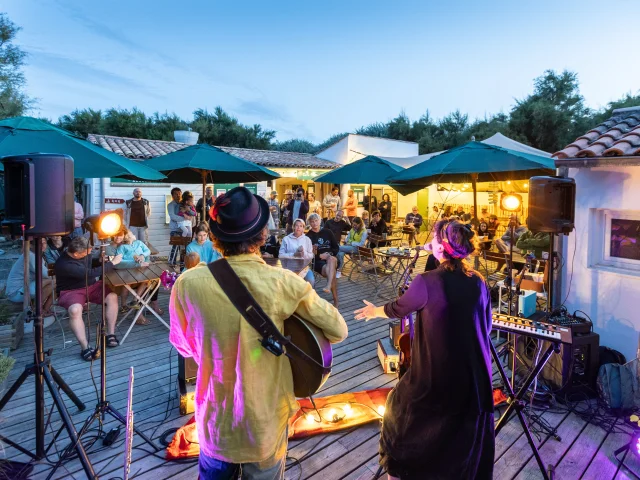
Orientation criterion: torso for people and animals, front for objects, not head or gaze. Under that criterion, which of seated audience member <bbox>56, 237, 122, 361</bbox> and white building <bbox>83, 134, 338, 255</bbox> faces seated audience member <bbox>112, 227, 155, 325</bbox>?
the white building

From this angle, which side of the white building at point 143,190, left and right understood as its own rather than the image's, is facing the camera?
front

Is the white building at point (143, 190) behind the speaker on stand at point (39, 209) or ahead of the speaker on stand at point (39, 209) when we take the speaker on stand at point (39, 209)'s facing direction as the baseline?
ahead

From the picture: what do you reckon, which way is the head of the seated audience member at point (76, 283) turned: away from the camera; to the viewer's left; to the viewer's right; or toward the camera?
to the viewer's right

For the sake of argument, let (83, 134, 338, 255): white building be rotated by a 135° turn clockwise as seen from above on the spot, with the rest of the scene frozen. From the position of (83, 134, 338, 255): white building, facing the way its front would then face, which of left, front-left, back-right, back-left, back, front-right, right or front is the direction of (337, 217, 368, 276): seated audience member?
back

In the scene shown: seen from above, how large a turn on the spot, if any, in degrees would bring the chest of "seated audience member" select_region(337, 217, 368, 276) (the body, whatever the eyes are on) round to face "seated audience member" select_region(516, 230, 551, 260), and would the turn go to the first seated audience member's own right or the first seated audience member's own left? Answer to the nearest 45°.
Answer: approximately 90° to the first seated audience member's own left

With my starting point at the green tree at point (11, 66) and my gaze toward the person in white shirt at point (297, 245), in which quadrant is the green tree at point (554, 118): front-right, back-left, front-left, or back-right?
front-left

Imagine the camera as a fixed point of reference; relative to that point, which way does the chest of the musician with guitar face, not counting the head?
away from the camera

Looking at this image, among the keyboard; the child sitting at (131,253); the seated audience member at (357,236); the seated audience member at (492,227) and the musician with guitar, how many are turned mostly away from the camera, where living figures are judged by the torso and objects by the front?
1

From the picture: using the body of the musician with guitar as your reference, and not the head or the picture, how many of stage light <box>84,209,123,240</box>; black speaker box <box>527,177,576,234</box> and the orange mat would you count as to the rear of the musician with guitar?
0

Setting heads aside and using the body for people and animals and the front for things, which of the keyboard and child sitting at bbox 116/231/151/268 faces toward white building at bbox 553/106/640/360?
the child sitting

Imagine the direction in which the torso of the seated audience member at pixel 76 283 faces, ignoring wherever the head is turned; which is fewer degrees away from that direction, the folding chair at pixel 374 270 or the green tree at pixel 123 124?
the folding chair

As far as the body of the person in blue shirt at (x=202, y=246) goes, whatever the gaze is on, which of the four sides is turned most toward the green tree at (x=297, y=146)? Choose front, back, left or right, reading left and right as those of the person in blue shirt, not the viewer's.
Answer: back

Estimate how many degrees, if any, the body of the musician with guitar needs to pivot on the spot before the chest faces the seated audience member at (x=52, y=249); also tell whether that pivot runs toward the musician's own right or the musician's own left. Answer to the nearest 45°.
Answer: approximately 45° to the musician's own left

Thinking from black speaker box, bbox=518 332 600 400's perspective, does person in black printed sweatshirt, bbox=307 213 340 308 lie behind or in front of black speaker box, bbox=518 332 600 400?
in front

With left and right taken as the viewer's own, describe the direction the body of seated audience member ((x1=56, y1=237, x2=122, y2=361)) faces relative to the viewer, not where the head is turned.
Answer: facing the viewer and to the right of the viewer

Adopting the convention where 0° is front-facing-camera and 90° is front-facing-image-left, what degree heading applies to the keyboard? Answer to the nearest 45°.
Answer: approximately 45°

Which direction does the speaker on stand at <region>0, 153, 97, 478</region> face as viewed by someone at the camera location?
facing away from the viewer and to the right of the viewer

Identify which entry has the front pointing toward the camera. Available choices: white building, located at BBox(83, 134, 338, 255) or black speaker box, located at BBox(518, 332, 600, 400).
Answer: the white building

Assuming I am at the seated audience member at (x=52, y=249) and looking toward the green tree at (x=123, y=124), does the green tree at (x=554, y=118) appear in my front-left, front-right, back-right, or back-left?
front-right

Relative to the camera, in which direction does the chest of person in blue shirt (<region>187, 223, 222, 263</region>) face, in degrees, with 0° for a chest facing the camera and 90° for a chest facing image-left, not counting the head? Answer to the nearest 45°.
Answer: approximately 0°
